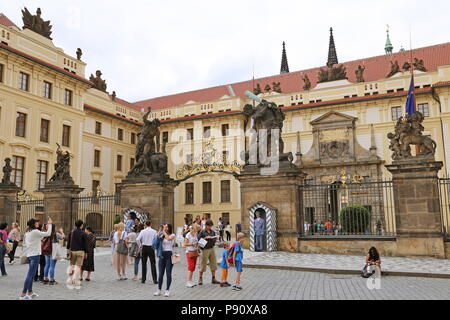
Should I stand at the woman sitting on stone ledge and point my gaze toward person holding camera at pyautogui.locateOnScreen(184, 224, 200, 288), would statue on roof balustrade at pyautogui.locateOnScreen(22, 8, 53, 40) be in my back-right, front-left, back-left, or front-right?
front-right

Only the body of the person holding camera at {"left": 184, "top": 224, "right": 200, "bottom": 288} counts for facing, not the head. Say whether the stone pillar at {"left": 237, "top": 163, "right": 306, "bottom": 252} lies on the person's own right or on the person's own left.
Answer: on the person's own left

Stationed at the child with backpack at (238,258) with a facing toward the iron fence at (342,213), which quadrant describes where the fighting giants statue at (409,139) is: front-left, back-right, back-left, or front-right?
front-right

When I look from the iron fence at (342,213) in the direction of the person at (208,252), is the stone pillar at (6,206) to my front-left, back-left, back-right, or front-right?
front-right

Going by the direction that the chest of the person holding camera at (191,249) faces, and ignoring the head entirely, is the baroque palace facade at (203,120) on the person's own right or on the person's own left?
on the person's own left

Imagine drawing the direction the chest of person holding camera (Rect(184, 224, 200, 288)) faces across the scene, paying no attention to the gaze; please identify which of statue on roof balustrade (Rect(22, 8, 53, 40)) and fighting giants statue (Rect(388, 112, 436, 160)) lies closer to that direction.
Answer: the fighting giants statue
